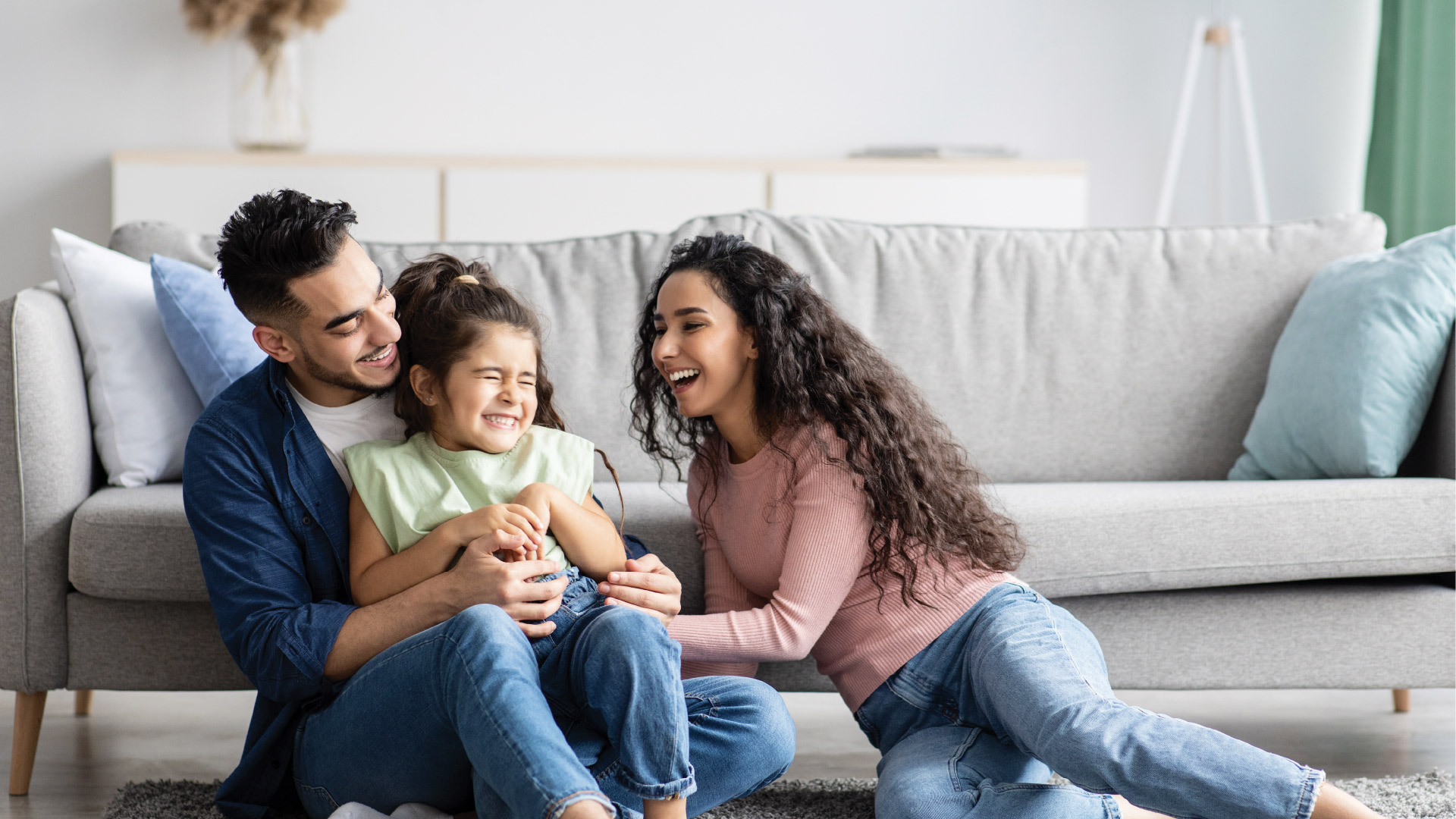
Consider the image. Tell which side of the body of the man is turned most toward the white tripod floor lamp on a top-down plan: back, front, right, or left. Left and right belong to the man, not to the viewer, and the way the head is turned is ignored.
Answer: left

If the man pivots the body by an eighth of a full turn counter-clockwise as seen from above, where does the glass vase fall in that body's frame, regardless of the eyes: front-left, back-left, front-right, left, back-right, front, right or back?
left

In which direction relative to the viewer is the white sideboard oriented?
toward the camera

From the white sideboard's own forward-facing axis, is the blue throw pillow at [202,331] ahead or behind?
ahead

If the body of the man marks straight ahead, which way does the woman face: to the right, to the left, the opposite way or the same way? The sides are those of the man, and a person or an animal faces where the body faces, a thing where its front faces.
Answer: to the right

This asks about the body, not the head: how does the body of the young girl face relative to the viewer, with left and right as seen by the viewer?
facing the viewer and to the right of the viewer

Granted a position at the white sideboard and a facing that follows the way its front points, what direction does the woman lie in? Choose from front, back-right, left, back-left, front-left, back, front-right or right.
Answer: front

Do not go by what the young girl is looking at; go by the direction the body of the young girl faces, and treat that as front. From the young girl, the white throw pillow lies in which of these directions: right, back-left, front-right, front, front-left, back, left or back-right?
back

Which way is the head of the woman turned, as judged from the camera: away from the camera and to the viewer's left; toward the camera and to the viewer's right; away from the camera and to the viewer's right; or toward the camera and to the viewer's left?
toward the camera and to the viewer's left

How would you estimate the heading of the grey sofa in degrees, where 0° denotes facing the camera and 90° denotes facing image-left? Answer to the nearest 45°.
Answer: approximately 0°

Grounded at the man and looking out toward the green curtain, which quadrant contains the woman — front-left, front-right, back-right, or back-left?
front-right

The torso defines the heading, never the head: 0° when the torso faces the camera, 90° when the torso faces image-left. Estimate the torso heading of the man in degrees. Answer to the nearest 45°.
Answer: approximately 315°

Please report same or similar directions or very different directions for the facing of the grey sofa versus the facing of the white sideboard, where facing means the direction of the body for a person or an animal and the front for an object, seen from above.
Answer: same or similar directions

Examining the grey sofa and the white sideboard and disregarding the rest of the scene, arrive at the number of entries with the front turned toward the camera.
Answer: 2
